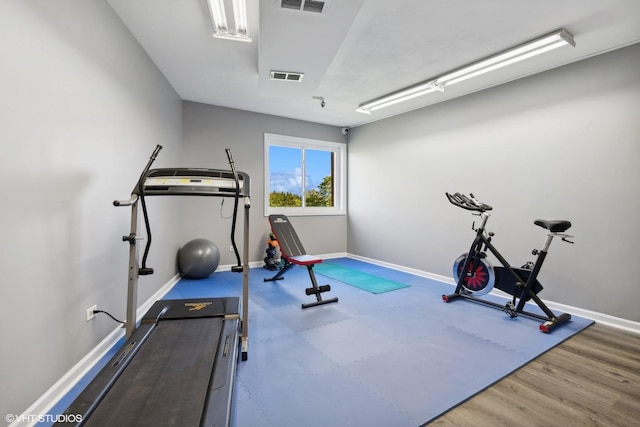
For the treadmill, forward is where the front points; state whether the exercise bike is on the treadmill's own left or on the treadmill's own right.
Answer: on the treadmill's own right

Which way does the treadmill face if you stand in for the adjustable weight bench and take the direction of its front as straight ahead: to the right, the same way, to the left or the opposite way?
the opposite way

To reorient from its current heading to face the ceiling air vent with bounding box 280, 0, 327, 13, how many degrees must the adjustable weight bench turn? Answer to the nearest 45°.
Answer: approximately 45° to its right

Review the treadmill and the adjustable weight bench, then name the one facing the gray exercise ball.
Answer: the treadmill

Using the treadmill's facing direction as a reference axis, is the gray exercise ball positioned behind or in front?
in front

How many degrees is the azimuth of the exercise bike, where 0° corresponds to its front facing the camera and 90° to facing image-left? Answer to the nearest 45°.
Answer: approximately 135°

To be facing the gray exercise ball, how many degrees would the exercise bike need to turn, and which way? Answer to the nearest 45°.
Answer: approximately 45° to its left

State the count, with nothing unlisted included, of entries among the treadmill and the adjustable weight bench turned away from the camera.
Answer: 1

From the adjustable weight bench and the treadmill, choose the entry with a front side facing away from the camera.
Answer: the treadmill

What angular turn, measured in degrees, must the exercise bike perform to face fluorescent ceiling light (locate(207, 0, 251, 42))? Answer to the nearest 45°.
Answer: approximately 90° to its left

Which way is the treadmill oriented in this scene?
away from the camera
